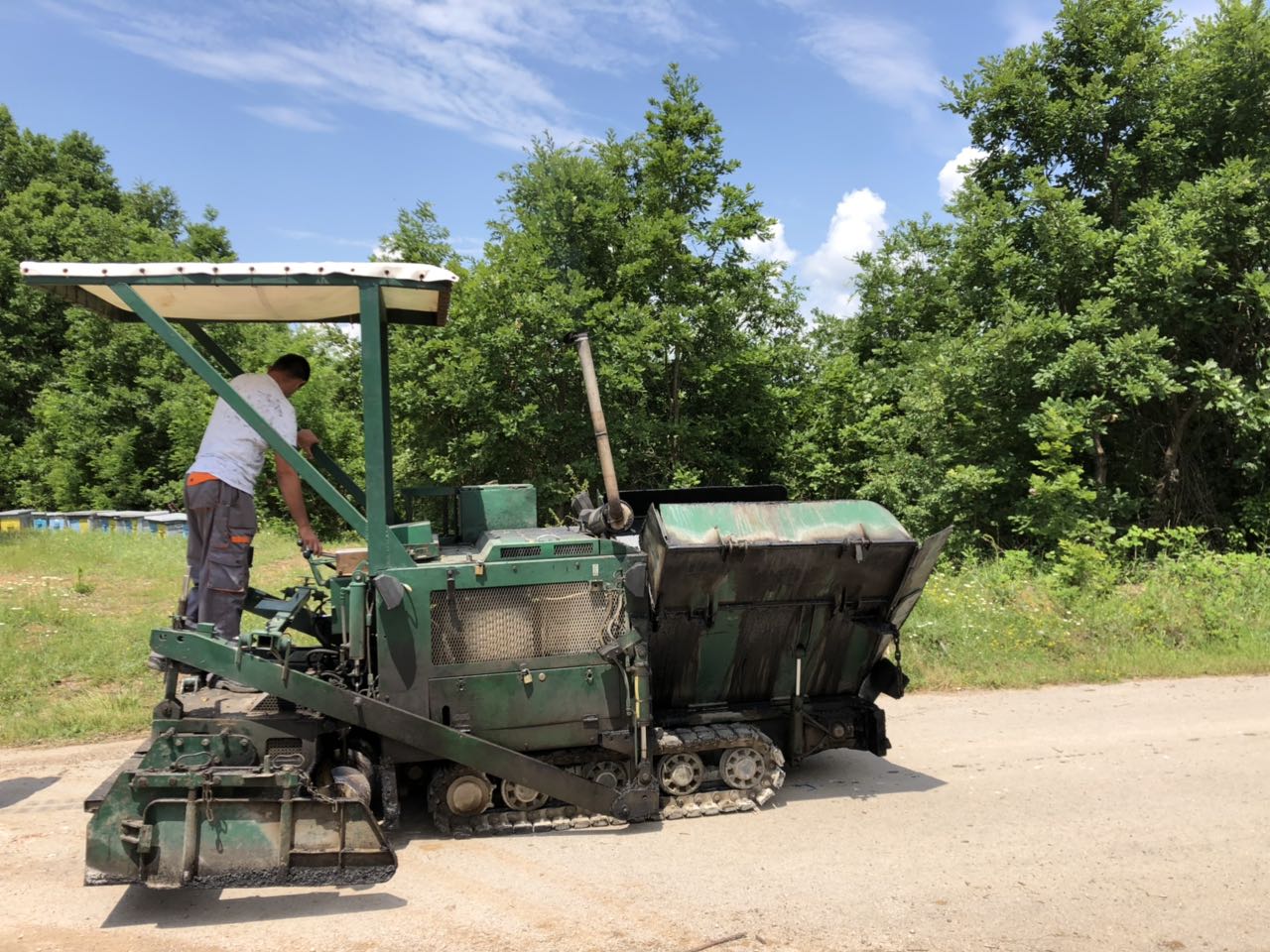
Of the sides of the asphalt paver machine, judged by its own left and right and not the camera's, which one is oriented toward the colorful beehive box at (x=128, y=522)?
left

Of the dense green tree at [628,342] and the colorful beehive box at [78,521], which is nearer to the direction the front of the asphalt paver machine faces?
the dense green tree

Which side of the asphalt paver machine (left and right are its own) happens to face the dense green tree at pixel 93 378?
left

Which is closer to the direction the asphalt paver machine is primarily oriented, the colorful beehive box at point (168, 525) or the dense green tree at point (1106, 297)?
the dense green tree

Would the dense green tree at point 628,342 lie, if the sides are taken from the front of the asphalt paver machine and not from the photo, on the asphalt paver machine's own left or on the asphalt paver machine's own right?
on the asphalt paver machine's own left

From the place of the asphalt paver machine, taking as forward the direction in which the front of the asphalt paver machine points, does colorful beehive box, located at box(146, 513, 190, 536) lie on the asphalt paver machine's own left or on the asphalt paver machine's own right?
on the asphalt paver machine's own left

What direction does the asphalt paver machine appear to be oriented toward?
to the viewer's right

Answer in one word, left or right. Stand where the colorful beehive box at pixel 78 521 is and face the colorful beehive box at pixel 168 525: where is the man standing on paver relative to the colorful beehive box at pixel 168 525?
right
